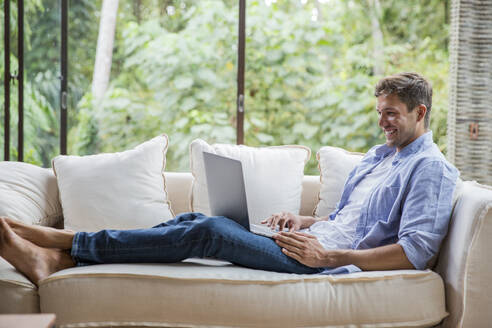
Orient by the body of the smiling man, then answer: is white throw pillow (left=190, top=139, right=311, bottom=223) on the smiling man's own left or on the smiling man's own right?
on the smiling man's own right

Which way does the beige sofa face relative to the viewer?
toward the camera

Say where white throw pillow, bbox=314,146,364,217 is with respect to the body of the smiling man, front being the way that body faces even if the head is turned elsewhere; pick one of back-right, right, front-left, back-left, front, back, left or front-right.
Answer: right

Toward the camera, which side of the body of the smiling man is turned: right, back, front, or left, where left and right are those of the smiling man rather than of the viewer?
left

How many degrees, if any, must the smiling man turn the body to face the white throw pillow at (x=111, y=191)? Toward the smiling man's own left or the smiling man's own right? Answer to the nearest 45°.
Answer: approximately 45° to the smiling man's own right
